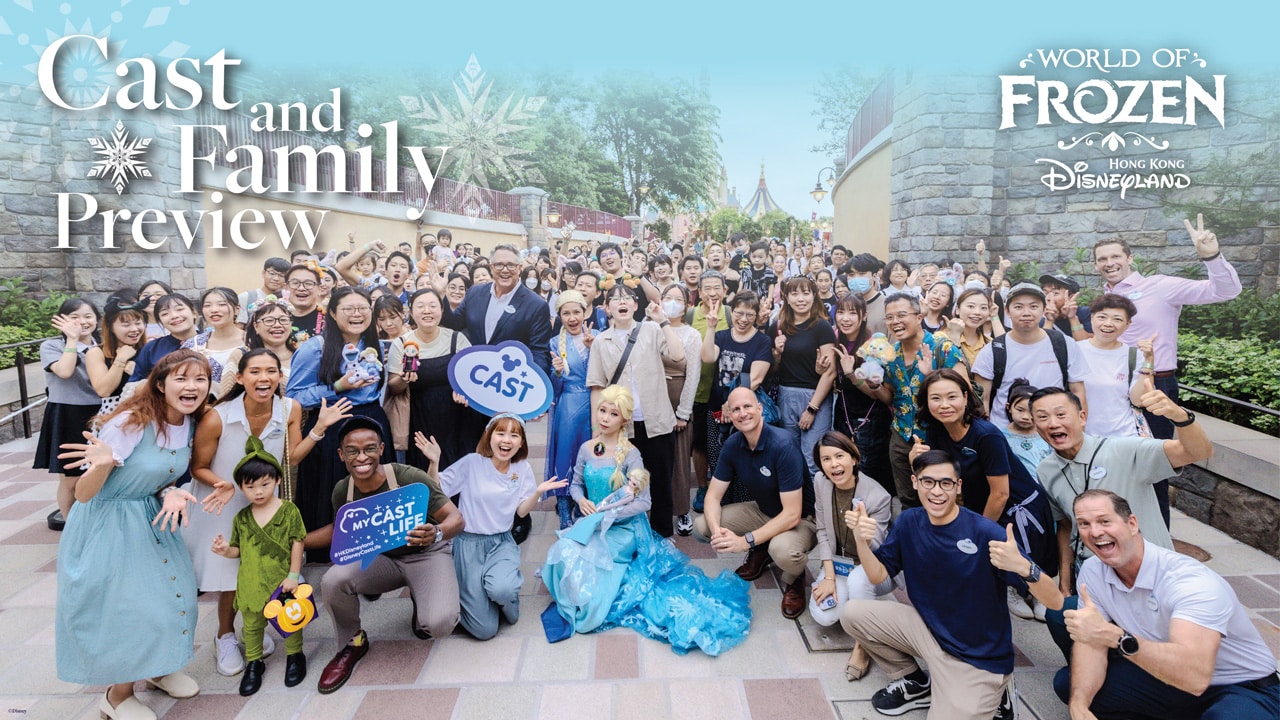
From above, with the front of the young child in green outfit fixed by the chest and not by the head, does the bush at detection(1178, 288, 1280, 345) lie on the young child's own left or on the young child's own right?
on the young child's own left

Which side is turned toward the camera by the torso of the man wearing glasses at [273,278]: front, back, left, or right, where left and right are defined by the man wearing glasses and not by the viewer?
front

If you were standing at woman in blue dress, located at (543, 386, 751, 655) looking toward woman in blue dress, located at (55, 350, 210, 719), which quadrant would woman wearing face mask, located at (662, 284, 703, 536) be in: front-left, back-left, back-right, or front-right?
back-right

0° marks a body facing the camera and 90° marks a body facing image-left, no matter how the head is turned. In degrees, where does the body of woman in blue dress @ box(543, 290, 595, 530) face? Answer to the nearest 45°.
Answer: approximately 0°

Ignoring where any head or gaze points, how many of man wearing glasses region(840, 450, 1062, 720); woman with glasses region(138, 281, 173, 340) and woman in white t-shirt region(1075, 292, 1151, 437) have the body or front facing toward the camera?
3

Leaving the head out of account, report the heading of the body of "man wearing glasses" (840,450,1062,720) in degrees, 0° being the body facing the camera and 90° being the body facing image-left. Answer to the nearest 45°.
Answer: approximately 0°

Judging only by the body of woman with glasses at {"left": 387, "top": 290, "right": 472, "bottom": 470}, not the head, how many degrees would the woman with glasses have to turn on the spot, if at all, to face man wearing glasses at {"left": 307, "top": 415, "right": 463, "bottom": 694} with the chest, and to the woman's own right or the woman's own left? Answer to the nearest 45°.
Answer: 0° — they already face them

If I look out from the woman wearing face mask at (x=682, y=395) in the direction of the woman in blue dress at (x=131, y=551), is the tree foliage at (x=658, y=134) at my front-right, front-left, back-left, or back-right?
back-right
